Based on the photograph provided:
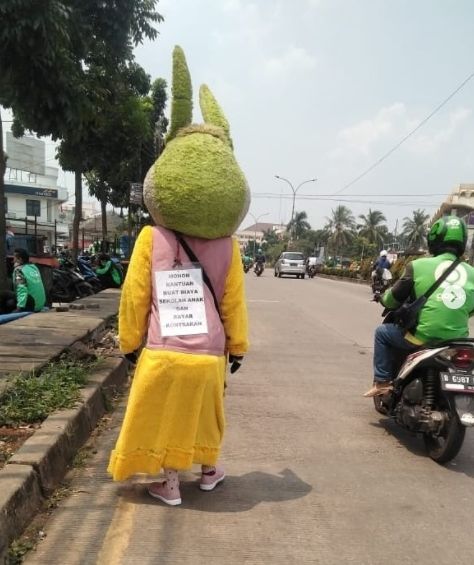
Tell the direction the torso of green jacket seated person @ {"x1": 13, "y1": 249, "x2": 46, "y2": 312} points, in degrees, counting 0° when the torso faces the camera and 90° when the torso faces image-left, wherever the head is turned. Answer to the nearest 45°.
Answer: approximately 135°

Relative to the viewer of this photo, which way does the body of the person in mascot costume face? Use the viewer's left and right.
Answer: facing away from the viewer

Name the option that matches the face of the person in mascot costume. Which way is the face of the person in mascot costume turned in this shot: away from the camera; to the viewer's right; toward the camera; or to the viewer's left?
away from the camera

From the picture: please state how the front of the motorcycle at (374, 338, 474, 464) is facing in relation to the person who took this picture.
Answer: facing away from the viewer and to the left of the viewer

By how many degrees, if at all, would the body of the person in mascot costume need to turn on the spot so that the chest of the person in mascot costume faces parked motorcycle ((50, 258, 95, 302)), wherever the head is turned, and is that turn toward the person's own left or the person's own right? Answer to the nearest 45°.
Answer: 0° — they already face it

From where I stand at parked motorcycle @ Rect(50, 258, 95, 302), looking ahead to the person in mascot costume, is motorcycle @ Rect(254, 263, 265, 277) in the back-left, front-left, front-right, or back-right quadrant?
back-left

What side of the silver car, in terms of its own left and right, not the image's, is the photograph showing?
back
